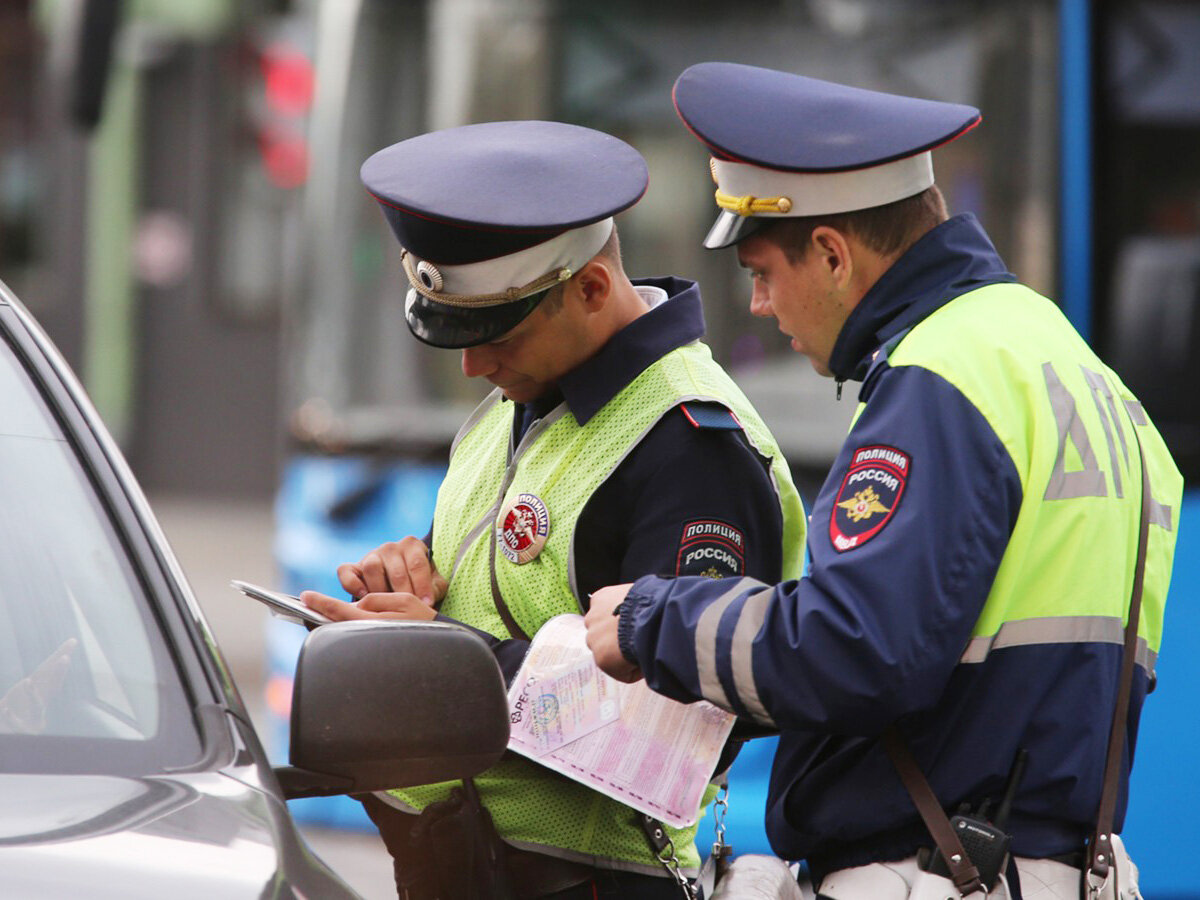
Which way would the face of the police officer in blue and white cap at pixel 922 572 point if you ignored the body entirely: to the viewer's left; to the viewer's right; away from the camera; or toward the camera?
to the viewer's left

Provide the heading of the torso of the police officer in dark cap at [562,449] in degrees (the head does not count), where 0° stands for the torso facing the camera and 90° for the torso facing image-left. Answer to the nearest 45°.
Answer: approximately 45°

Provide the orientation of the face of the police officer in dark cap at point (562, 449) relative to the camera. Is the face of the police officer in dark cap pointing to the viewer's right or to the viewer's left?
to the viewer's left

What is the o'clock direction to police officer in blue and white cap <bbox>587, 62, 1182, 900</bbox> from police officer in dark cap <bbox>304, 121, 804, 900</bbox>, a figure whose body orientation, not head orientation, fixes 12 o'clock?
The police officer in blue and white cap is roughly at 9 o'clock from the police officer in dark cap.
